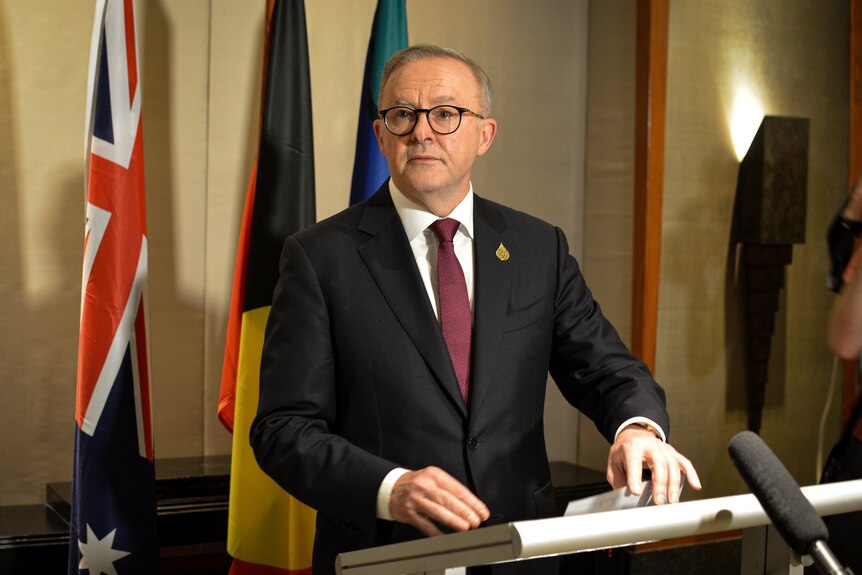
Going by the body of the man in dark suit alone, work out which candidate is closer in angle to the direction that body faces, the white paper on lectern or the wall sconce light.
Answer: the white paper on lectern

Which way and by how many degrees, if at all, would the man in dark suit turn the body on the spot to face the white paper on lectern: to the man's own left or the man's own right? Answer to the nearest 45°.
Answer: approximately 45° to the man's own left

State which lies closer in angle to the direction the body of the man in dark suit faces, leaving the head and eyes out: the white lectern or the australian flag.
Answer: the white lectern

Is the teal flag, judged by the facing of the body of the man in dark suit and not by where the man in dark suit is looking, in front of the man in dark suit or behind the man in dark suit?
behind
